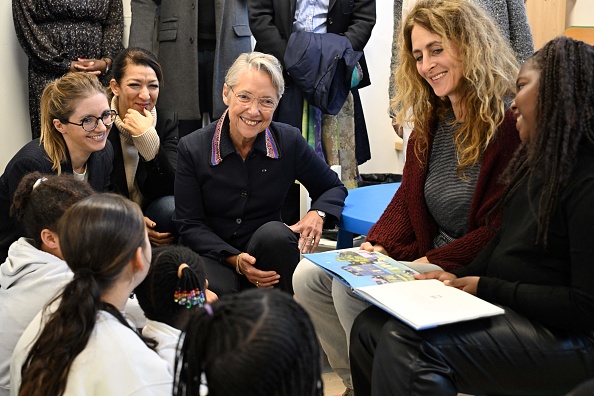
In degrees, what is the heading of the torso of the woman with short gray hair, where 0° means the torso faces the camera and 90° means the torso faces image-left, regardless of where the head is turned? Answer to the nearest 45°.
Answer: approximately 0°

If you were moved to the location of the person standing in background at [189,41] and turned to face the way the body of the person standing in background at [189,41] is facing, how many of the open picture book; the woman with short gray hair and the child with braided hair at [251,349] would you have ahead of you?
3

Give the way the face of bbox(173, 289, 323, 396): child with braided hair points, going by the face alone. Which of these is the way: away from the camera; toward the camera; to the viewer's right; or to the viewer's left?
away from the camera

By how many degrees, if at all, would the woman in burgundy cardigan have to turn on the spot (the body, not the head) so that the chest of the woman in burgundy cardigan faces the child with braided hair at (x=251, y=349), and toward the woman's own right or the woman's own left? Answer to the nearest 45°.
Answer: approximately 45° to the woman's own left

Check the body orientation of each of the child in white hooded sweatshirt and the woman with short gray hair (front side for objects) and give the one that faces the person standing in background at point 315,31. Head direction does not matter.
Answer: the child in white hooded sweatshirt

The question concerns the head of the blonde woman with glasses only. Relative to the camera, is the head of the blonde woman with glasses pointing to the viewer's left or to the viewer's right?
to the viewer's right

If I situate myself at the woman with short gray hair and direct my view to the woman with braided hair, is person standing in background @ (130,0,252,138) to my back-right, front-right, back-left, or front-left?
back-left

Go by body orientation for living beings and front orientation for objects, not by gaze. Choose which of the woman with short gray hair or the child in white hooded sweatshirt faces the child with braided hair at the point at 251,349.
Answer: the woman with short gray hair

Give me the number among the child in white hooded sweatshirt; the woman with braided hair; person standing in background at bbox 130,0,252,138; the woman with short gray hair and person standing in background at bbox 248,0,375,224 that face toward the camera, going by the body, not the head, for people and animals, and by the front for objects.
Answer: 3

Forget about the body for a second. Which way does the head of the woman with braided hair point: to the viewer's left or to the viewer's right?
to the viewer's left

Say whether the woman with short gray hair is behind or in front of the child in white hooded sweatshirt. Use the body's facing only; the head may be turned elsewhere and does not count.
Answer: in front
